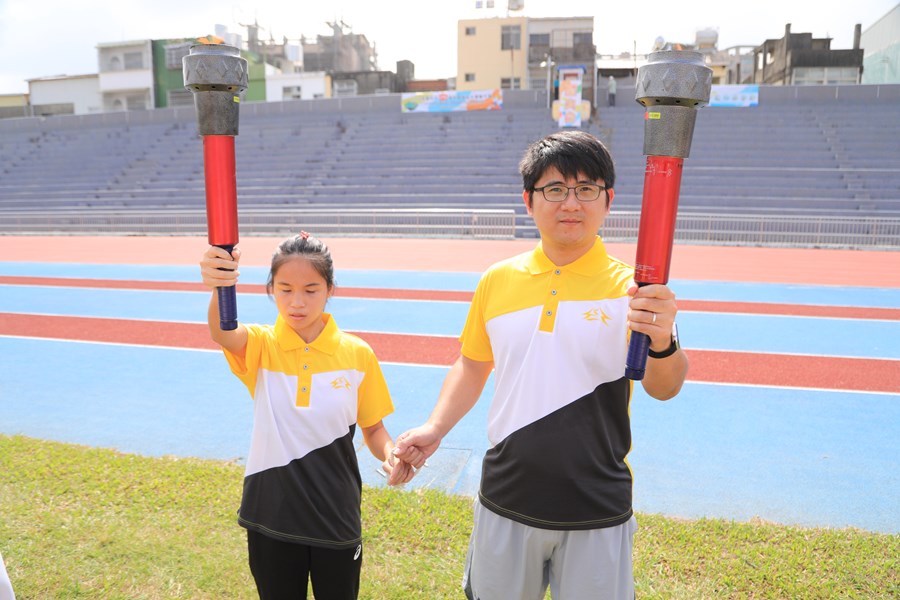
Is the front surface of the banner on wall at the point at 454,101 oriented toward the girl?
yes

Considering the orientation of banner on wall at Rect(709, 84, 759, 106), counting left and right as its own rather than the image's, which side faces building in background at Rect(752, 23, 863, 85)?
back

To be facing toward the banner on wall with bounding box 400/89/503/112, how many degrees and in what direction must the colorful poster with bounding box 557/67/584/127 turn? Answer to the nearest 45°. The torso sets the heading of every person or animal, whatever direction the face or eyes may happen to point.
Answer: approximately 135° to its right

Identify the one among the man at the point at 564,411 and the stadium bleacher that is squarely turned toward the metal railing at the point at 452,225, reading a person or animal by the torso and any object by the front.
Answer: the stadium bleacher

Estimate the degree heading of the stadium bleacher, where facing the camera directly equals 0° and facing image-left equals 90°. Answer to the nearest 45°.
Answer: approximately 0°

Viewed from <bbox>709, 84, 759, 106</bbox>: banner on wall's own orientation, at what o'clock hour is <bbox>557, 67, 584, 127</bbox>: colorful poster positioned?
The colorful poster is roughly at 2 o'clock from the banner on wall.

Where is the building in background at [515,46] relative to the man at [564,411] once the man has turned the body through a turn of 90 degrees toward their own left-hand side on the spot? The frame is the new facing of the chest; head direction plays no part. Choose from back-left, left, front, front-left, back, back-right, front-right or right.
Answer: left

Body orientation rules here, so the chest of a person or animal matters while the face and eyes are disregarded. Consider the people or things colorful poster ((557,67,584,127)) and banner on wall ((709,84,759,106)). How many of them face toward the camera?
2

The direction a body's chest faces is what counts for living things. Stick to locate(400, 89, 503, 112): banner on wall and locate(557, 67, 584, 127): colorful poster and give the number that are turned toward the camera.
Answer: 2
